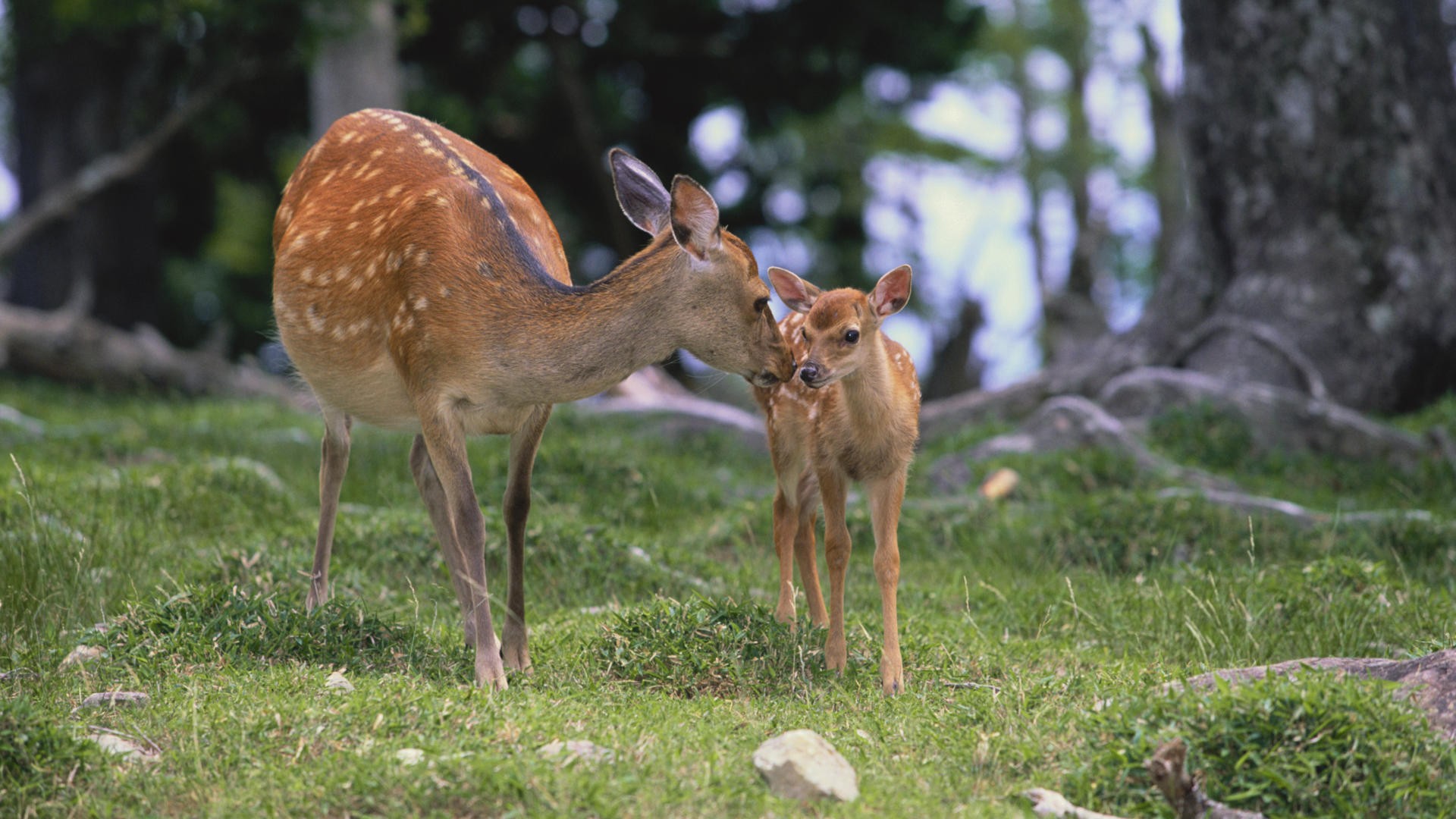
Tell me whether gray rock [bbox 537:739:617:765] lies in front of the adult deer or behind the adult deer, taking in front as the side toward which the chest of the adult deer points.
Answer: in front

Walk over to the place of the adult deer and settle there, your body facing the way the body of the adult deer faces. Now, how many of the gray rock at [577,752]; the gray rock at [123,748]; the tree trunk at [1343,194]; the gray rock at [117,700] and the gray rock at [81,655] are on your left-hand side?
1

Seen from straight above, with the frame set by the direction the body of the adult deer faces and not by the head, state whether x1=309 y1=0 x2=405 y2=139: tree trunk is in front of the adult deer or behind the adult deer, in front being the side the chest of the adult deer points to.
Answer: behind

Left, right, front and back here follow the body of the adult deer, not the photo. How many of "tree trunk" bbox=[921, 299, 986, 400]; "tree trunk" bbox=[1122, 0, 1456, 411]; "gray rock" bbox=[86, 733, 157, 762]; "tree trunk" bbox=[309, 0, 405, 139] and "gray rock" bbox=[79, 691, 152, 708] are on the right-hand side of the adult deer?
2

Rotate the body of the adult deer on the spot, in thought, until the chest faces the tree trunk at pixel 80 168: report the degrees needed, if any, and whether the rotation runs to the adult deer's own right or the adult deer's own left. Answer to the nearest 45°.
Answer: approximately 135° to the adult deer's own left

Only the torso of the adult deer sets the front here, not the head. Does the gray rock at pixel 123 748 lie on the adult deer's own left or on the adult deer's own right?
on the adult deer's own right

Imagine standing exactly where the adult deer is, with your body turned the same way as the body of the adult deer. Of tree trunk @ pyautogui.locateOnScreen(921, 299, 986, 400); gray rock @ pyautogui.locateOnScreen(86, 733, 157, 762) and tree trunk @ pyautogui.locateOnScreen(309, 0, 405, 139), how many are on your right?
1

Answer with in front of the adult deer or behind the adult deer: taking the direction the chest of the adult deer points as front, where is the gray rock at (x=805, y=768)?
in front

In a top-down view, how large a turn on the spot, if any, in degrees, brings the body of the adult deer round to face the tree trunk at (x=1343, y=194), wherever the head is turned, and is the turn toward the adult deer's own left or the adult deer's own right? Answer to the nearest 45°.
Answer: approximately 90° to the adult deer's own left

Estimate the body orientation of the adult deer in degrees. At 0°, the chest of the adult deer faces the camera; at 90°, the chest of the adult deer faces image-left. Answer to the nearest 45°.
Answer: approximately 315°

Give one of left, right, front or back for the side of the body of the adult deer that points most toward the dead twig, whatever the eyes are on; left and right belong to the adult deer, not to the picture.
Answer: front
